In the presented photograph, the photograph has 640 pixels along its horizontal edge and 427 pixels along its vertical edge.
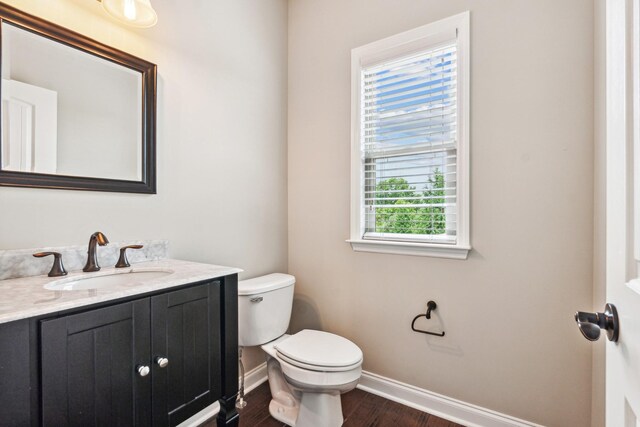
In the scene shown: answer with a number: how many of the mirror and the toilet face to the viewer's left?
0

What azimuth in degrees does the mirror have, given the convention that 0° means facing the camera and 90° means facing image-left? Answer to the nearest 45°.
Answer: approximately 315°

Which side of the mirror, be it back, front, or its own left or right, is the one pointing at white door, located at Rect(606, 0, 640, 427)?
front

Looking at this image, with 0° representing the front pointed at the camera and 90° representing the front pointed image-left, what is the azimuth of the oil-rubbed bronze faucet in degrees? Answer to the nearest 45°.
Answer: approximately 315°

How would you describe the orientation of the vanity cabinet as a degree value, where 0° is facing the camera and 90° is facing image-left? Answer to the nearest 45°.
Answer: approximately 315°

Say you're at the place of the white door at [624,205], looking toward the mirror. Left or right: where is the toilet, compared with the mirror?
right

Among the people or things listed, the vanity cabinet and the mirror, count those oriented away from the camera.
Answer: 0
